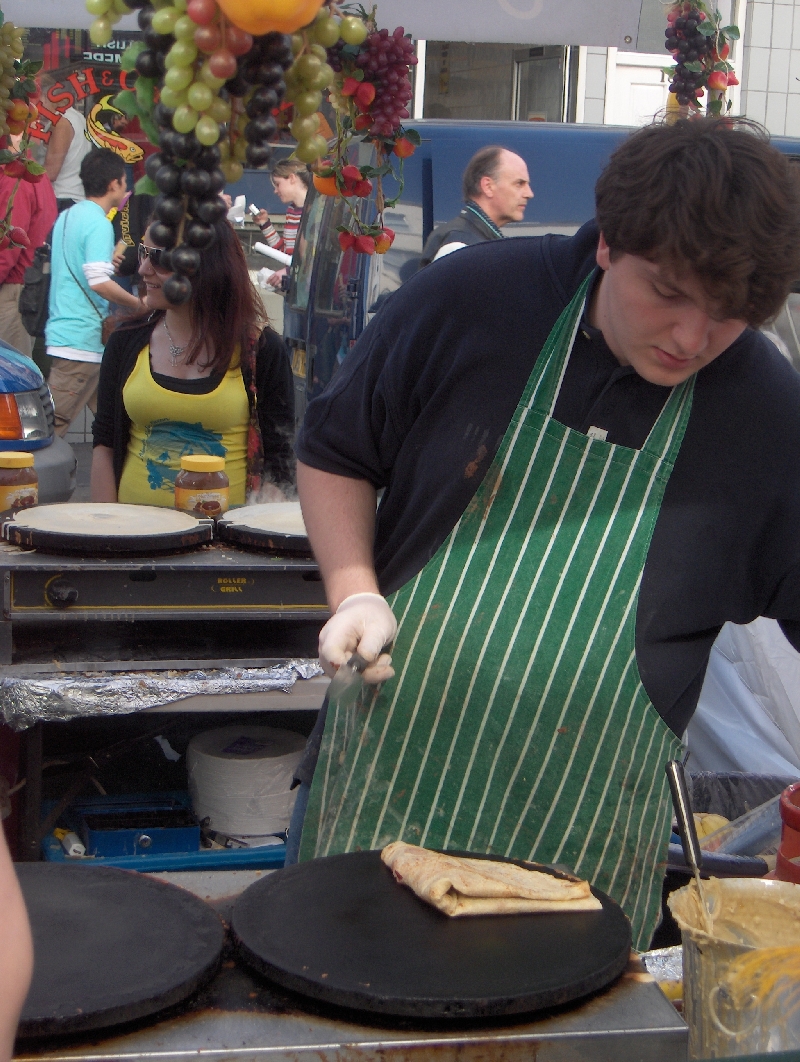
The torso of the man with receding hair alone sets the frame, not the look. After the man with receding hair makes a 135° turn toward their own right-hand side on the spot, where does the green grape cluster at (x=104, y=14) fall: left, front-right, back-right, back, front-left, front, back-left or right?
front-left

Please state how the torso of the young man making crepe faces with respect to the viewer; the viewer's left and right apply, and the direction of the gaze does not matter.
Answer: facing the viewer

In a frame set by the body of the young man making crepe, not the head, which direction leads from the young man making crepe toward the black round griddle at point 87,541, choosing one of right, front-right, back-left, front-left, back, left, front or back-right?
back-right

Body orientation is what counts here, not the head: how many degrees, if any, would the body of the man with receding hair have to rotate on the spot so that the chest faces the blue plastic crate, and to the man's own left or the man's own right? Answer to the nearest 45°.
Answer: approximately 90° to the man's own right

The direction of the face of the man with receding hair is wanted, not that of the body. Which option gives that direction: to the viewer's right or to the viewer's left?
to the viewer's right

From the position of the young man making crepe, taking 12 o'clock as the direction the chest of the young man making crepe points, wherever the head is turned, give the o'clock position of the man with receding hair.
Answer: The man with receding hair is roughly at 6 o'clock from the young man making crepe.

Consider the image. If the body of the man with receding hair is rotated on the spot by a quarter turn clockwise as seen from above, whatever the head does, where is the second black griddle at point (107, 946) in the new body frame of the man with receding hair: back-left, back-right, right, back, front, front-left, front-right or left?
front
